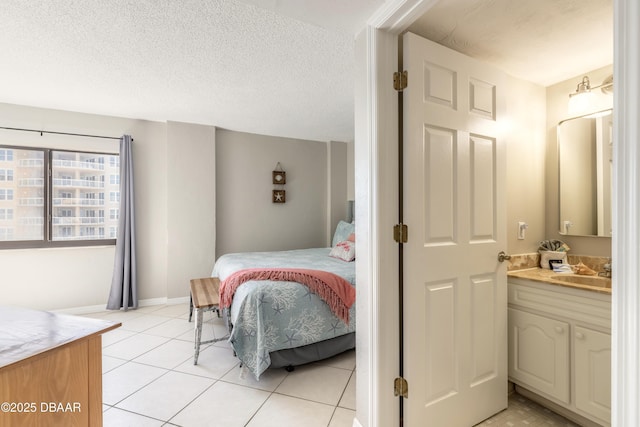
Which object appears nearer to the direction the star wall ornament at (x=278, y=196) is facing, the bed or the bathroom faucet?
the bed

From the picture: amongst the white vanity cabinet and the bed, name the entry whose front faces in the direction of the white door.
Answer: the white vanity cabinet

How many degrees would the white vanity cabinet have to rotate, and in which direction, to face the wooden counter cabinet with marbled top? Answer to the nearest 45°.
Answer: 0° — it already faces it

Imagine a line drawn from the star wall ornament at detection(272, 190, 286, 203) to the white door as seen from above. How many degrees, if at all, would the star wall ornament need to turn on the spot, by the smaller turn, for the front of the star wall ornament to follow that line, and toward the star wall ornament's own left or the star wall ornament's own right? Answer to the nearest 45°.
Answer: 0° — it already faces it

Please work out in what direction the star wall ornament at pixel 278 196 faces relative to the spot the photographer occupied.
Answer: facing the viewer

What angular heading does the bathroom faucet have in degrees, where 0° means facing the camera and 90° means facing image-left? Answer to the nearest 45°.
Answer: approximately 45°

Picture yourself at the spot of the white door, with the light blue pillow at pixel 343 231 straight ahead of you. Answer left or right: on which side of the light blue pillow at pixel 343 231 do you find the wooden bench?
left

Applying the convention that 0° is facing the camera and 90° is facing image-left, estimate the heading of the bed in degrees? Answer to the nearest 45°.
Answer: approximately 45°

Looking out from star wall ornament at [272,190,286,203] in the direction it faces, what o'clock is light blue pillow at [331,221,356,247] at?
The light blue pillow is roughly at 10 o'clock from the star wall ornament.

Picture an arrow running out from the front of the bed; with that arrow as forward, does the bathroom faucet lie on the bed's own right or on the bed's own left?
on the bed's own left

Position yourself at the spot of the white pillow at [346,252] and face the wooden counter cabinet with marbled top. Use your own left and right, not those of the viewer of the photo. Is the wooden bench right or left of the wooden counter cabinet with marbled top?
right

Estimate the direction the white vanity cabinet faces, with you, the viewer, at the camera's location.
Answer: facing the viewer and to the left of the viewer

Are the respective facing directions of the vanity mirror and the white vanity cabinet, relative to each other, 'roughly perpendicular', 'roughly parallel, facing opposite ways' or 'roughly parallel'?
roughly parallel

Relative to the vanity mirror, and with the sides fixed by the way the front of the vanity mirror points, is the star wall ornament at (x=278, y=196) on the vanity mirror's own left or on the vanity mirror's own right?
on the vanity mirror's own right

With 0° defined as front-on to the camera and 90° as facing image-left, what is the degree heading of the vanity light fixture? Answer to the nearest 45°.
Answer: approximately 45°

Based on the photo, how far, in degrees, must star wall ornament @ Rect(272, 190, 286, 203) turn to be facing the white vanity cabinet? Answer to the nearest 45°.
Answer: approximately 45° to its left

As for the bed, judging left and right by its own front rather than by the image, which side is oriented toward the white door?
left

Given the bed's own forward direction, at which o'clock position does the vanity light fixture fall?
The vanity light fixture is roughly at 8 o'clock from the bed.
